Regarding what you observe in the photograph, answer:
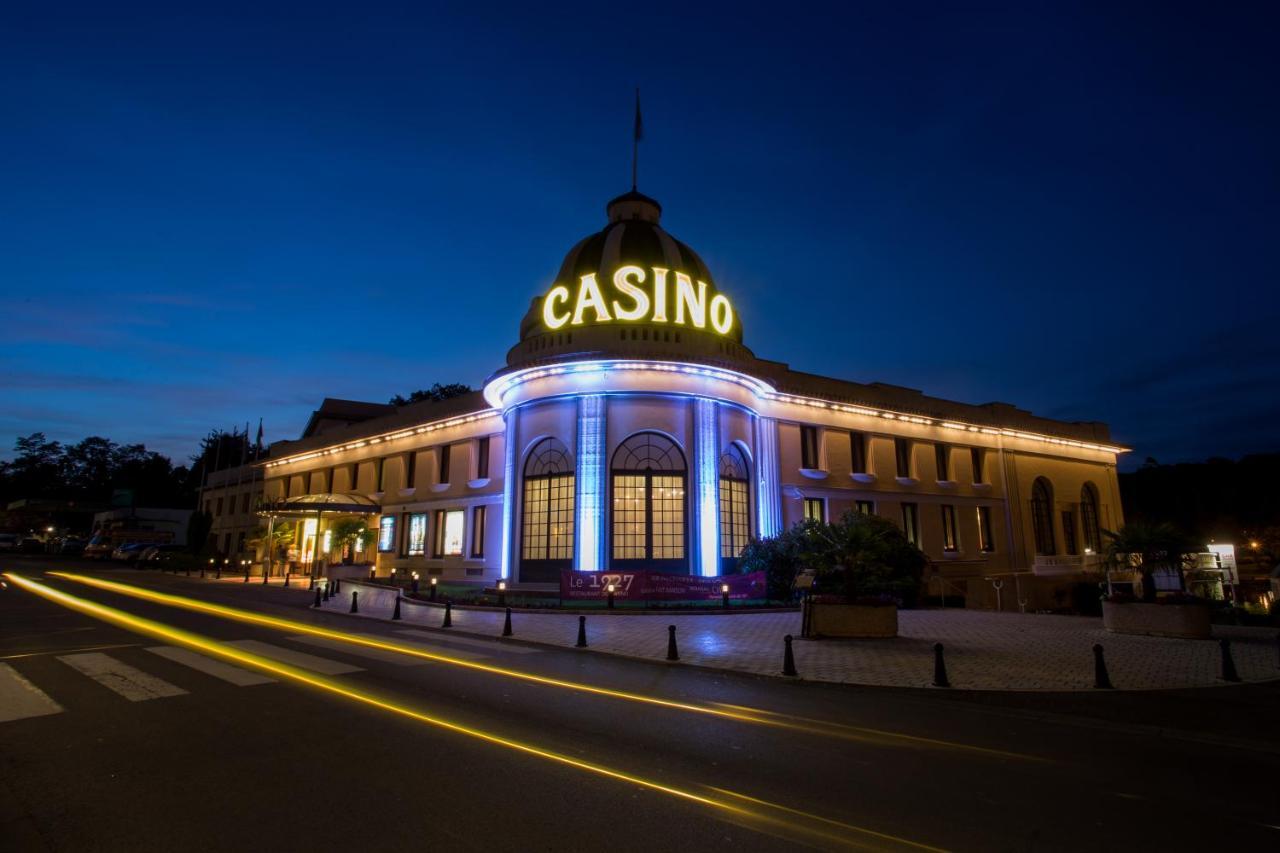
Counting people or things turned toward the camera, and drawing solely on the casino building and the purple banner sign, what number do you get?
2

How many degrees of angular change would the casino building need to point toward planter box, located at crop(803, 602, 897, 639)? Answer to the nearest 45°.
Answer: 0° — it already faces it

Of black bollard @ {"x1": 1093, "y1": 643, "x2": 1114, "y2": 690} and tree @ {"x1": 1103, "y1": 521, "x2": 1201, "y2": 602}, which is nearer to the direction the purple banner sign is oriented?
the black bollard

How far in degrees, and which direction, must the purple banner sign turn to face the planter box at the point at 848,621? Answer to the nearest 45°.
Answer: approximately 45° to its left

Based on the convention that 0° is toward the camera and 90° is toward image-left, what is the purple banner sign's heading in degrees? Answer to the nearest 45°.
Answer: approximately 0°

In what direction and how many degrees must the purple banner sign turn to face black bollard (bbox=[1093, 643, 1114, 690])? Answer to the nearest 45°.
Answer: approximately 45° to its left

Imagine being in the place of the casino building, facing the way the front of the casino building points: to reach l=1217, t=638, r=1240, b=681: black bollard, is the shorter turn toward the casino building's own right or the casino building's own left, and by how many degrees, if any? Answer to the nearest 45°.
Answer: approximately 45° to the casino building's own left

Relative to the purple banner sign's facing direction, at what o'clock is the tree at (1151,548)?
The tree is roughly at 10 o'clock from the purple banner sign.
